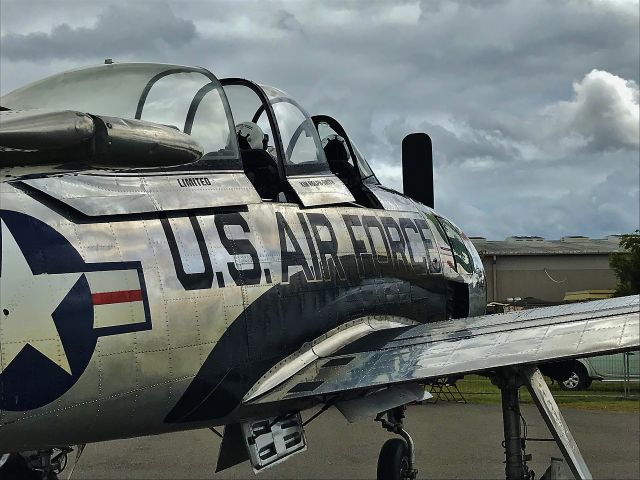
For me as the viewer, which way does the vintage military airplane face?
facing away from the viewer and to the right of the viewer

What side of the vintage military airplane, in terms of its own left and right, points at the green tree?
front
